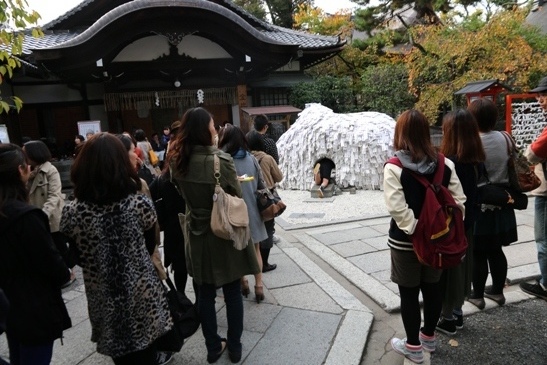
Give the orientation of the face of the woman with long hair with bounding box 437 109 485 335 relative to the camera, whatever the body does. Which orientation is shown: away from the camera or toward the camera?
away from the camera

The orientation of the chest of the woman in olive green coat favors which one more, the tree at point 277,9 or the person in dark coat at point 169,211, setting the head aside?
the tree

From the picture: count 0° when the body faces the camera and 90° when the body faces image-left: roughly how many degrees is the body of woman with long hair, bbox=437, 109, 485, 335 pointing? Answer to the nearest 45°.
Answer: approximately 135°

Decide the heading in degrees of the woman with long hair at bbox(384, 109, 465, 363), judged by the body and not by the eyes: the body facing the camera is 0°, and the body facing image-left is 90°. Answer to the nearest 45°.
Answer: approximately 135°

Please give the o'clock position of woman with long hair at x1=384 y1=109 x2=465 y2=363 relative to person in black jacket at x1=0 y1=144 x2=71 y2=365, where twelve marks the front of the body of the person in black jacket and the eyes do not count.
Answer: The woman with long hair is roughly at 2 o'clock from the person in black jacket.

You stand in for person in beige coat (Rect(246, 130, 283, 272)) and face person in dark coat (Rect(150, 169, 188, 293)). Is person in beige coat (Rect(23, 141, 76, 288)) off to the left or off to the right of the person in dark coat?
right

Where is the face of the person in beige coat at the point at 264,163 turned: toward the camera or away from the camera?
away from the camera

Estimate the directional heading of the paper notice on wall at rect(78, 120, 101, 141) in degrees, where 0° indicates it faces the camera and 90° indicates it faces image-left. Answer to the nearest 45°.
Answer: approximately 0°

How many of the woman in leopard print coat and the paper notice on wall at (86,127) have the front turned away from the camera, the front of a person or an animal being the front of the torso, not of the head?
1

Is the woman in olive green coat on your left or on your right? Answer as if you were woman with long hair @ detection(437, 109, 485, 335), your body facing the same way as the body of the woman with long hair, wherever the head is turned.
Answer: on your left

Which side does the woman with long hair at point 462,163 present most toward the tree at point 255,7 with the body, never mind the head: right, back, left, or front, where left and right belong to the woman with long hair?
front

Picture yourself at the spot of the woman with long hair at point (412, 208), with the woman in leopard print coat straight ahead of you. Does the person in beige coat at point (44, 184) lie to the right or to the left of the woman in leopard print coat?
right

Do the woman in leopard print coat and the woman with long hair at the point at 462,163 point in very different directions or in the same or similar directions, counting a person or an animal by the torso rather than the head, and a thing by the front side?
same or similar directions

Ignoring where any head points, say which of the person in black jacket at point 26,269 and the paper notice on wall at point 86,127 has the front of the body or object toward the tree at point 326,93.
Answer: the person in black jacket

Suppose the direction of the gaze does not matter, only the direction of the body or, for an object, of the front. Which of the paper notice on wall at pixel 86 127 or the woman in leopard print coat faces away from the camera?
the woman in leopard print coat

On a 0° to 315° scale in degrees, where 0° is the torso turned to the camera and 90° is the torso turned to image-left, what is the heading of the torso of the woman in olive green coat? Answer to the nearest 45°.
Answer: approximately 225°

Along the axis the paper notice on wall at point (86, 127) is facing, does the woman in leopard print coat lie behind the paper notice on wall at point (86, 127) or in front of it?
in front

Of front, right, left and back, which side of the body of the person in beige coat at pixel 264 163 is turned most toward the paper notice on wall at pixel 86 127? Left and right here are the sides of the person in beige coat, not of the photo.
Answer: left

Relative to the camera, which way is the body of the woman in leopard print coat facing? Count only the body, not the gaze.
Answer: away from the camera

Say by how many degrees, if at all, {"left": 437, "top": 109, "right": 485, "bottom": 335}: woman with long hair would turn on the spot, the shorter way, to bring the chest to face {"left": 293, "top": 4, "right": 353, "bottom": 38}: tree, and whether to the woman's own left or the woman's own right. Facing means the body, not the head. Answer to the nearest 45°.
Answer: approximately 45° to the woman's own right

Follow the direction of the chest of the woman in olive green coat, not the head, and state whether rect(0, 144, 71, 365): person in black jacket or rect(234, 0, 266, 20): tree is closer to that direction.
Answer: the tree

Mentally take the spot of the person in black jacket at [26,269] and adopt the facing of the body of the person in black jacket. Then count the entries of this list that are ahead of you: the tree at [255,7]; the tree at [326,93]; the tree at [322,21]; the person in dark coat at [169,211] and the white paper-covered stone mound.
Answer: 5
